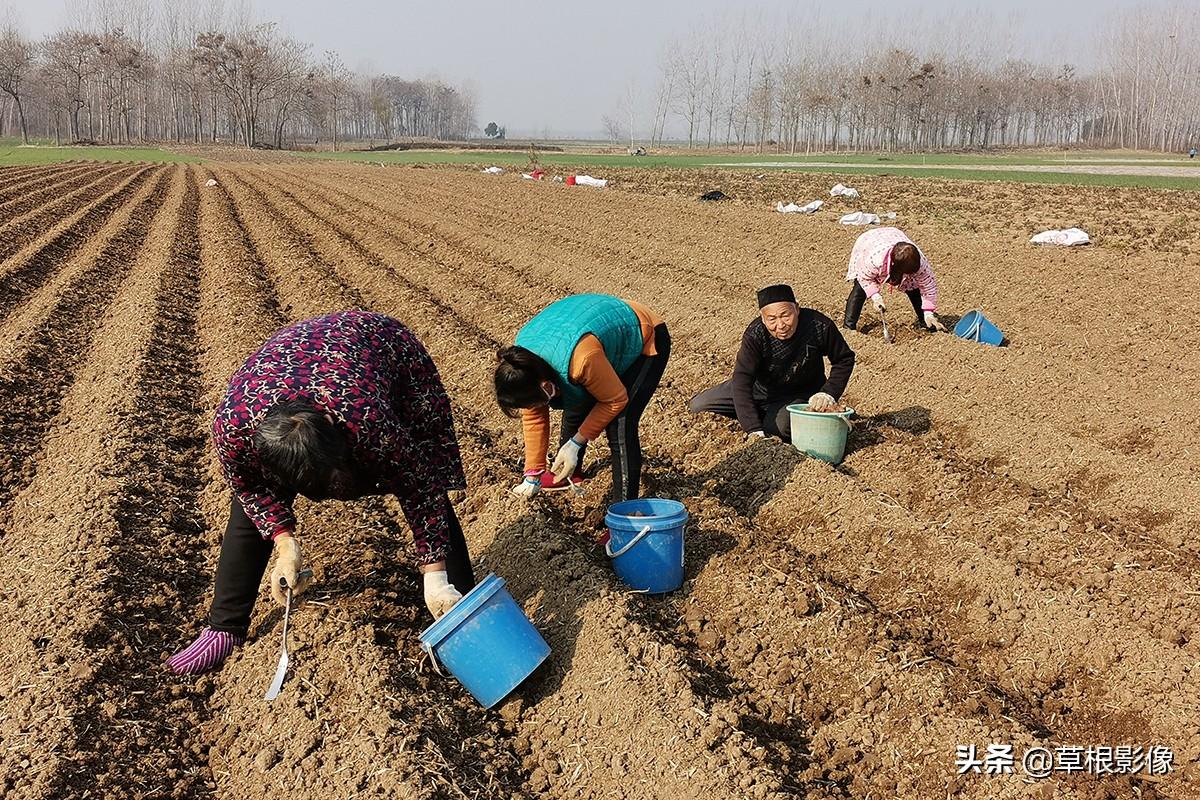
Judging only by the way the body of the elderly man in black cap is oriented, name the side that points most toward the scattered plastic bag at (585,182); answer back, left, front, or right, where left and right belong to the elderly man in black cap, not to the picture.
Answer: back

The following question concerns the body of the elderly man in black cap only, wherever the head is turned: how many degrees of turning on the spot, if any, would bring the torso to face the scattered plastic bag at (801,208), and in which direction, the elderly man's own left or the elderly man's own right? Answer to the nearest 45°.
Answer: approximately 180°

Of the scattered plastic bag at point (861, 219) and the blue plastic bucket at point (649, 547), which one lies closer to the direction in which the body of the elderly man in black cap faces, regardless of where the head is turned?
the blue plastic bucket

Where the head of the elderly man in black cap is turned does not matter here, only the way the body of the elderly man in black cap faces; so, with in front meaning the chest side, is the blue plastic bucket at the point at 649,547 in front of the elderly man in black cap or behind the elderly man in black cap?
in front

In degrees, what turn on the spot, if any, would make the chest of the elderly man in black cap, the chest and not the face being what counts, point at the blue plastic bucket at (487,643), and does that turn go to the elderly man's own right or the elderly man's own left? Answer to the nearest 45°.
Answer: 0° — they already face it

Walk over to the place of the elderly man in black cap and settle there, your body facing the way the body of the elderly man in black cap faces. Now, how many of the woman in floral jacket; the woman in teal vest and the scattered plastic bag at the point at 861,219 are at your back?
1

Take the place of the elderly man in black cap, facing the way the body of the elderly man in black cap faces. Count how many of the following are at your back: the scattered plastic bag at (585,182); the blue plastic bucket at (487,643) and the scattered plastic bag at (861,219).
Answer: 2

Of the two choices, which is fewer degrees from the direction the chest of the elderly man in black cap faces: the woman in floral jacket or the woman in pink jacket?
the woman in floral jacket

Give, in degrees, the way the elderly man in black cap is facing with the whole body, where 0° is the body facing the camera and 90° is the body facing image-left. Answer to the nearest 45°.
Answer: approximately 0°
